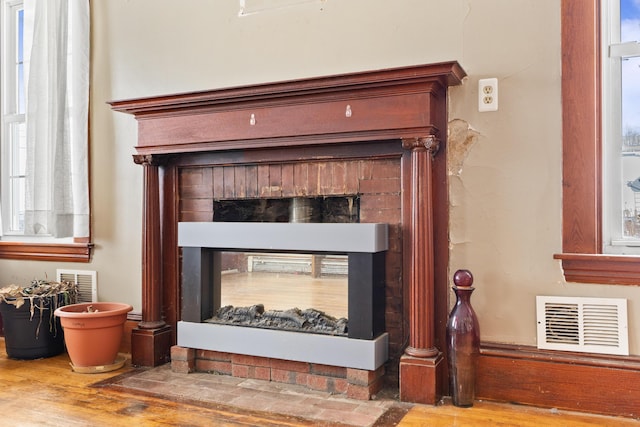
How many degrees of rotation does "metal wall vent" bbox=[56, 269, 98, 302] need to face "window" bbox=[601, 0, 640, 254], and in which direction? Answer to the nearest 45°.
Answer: approximately 45° to its left

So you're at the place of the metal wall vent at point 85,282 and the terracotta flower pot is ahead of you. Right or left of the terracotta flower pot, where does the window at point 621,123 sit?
left

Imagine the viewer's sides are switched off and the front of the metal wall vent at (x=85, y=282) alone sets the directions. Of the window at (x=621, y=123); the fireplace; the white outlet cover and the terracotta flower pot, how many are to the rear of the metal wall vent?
0

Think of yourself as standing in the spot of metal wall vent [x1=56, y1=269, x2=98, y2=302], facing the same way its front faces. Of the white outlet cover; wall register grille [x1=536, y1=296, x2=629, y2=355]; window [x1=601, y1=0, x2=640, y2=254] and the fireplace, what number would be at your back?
0

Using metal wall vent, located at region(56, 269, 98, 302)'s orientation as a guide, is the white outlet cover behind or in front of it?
in front

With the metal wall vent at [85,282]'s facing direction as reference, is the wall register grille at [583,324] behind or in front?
in front

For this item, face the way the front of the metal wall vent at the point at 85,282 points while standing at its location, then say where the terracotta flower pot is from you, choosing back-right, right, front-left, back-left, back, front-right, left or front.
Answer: front

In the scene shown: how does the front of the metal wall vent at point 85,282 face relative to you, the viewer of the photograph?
facing the viewer
